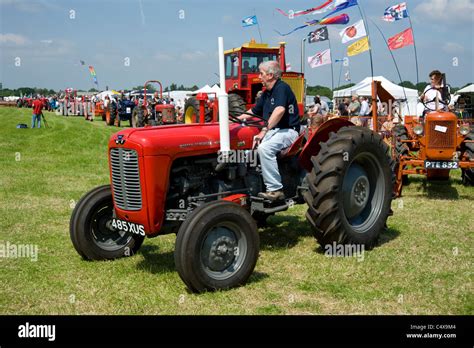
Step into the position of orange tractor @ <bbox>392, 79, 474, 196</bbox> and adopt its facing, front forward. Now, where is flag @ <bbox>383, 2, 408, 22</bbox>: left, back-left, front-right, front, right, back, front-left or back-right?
back

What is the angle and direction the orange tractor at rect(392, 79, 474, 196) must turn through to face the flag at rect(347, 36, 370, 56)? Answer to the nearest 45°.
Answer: approximately 180°

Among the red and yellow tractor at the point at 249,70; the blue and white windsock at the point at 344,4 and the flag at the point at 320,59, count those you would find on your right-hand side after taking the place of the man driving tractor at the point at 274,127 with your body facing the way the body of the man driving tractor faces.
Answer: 3

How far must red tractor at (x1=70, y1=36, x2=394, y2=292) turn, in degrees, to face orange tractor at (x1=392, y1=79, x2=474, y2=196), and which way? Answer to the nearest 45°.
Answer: approximately 180°

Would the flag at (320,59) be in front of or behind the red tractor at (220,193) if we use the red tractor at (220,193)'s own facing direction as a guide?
behind

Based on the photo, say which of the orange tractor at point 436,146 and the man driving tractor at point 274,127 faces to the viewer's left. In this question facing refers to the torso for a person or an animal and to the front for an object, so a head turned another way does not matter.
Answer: the man driving tractor

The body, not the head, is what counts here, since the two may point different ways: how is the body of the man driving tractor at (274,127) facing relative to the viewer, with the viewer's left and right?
facing to the left of the viewer

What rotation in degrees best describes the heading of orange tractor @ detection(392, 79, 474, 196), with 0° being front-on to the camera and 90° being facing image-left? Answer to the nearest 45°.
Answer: approximately 0°

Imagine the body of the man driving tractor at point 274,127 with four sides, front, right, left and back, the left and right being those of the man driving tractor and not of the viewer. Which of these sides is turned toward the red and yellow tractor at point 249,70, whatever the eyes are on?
right

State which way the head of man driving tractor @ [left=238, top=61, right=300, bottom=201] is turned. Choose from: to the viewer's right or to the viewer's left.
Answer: to the viewer's left

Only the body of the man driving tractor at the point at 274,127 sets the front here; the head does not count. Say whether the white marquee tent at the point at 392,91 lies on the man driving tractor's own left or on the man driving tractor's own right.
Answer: on the man driving tractor's own right

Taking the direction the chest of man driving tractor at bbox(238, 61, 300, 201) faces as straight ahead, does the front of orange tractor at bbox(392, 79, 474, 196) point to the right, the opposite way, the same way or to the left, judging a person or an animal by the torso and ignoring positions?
to the left
